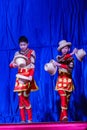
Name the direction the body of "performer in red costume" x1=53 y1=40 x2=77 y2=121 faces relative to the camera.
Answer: toward the camera

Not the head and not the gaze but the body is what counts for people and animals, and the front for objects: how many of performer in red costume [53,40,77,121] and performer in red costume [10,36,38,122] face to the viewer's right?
0

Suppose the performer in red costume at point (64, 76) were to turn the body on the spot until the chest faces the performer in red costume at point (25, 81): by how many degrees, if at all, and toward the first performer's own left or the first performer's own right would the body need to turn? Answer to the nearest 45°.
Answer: approximately 90° to the first performer's own right

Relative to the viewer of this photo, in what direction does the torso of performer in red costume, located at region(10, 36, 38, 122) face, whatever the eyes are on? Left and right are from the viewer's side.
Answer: facing the viewer and to the left of the viewer

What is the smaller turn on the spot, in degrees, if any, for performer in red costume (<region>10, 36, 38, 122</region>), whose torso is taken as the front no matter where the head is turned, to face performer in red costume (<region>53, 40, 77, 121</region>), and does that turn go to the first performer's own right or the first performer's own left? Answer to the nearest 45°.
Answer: approximately 135° to the first performer's own left
